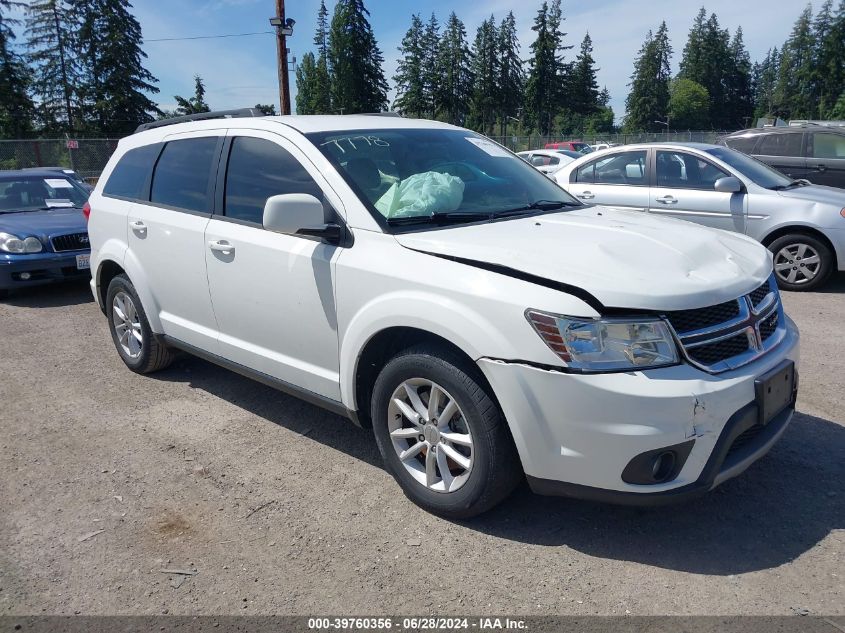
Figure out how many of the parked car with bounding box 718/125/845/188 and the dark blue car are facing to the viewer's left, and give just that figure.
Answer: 0

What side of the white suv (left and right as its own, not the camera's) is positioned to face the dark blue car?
back

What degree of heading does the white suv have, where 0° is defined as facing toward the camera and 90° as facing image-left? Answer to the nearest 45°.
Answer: approximately 315°

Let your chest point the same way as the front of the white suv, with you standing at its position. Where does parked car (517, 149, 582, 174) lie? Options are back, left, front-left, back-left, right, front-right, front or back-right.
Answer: back-left

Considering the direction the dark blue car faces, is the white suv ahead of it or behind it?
ahead

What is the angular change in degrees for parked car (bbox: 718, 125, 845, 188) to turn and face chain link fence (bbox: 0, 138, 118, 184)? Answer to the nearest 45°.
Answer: approximately 180°

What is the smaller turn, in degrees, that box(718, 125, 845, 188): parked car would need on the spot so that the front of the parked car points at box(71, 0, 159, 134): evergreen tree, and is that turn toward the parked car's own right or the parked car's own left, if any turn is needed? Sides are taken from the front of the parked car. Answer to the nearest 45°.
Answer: approximately 135° to the parked car's own left

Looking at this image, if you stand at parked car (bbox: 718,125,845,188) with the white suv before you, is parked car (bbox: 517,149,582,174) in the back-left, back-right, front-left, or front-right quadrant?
back-right

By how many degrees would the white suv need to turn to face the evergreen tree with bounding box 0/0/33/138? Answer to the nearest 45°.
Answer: approximately 180°

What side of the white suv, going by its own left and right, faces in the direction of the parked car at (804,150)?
left

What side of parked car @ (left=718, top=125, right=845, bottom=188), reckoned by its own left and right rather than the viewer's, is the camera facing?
right
